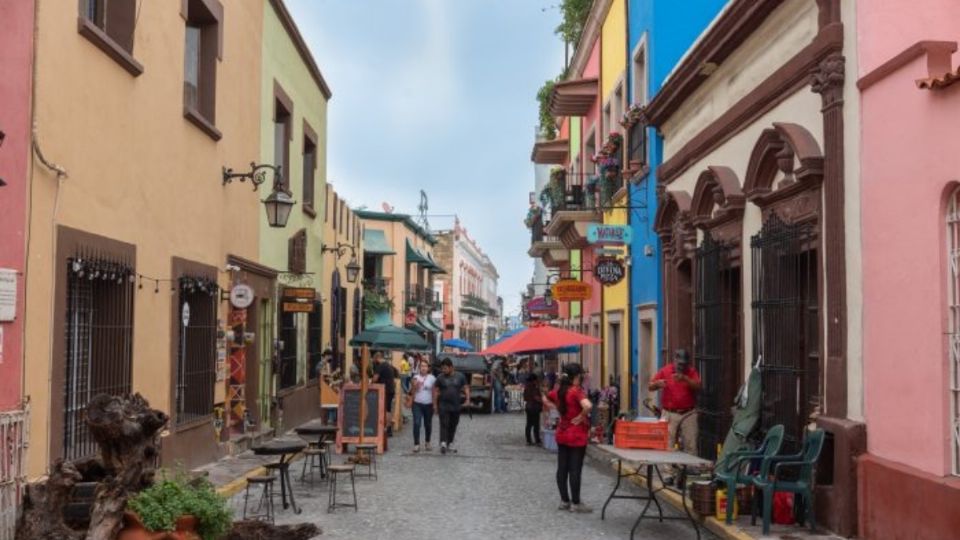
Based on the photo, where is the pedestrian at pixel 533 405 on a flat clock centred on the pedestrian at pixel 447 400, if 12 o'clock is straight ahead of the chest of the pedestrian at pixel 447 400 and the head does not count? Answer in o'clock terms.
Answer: the pedestrian at pixel 533 405 is roughly at 7 o'clock from the pedestrian at pixel 447 400.

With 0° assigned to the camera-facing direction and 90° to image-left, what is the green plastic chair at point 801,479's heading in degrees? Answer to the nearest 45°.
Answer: approximately 90°

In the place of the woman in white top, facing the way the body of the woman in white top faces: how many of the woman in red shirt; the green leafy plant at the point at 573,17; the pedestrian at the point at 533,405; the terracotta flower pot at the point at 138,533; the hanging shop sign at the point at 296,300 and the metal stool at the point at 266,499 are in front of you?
3

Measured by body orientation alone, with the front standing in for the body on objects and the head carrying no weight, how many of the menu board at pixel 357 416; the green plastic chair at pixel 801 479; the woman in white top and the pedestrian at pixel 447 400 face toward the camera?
3

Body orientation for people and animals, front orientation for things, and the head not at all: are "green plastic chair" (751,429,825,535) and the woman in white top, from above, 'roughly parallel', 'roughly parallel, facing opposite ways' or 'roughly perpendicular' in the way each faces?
roughly perpendicular

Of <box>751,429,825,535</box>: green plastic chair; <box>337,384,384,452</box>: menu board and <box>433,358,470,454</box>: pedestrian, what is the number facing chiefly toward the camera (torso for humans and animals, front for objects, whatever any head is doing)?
2

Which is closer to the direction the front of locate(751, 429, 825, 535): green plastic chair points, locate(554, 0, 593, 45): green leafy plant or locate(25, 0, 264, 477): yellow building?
the yellow building

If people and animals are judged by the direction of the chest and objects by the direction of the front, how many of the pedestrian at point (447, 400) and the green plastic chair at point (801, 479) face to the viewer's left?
1

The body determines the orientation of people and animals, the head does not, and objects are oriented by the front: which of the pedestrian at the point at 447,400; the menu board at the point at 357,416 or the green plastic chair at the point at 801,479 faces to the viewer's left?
the green plastic chair
